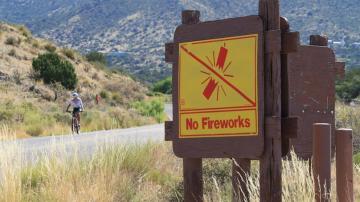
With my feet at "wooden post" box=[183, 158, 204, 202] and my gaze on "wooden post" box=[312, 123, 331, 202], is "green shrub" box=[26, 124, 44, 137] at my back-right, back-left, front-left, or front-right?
back-left

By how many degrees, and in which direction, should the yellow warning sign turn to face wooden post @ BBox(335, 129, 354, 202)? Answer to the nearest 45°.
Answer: approximately 90° to its left

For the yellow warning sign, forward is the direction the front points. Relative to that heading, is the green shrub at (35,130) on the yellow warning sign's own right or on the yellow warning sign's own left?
on the yellow warning sign's own right

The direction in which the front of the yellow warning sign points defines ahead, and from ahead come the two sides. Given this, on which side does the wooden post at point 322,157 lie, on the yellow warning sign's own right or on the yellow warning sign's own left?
on the yellow warning sign's own left

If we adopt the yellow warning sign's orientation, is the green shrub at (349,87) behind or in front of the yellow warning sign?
behind

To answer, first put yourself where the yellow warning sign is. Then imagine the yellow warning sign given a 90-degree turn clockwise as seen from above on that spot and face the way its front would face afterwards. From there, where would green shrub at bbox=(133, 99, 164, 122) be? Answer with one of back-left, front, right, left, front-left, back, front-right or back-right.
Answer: front-right

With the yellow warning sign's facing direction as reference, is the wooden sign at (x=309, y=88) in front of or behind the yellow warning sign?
behind

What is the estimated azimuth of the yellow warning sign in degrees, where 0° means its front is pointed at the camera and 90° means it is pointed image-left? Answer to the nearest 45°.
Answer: approximately 45°
